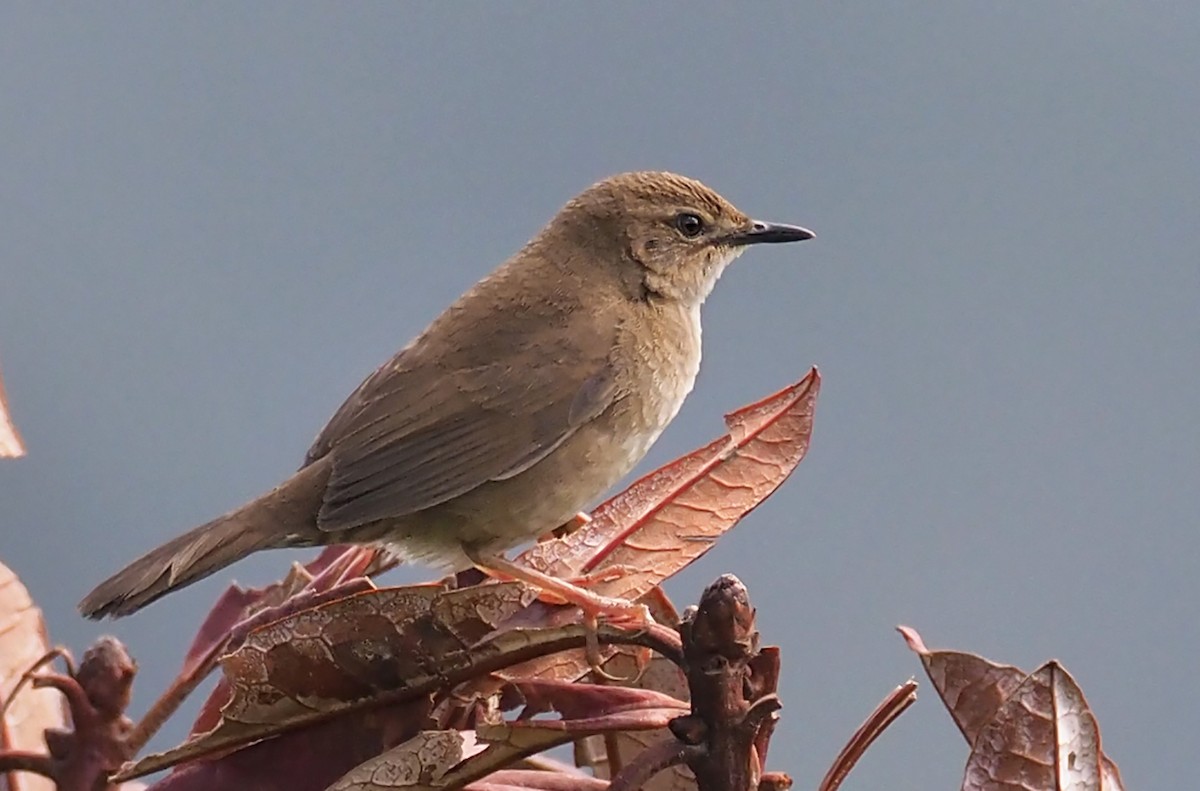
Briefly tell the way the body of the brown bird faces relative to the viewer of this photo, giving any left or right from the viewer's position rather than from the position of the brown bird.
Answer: facing to the right of the viewer

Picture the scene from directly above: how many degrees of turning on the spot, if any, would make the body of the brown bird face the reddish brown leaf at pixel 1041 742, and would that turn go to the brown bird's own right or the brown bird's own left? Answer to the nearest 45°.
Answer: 0° — it already faces it
